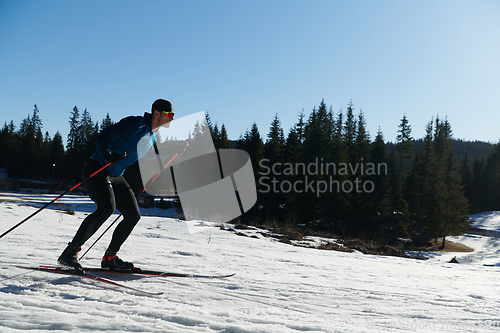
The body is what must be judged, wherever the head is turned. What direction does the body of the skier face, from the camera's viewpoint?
to the viewer's right

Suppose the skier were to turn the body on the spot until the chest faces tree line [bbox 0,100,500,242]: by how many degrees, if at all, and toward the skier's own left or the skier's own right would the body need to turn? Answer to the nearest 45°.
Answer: approximately 45° to the skier's own left

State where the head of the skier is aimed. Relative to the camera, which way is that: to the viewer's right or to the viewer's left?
to the viewer's right

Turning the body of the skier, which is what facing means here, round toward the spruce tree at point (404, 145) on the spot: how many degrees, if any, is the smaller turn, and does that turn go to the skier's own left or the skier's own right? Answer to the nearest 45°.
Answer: approximately 45° to the skier's own left
